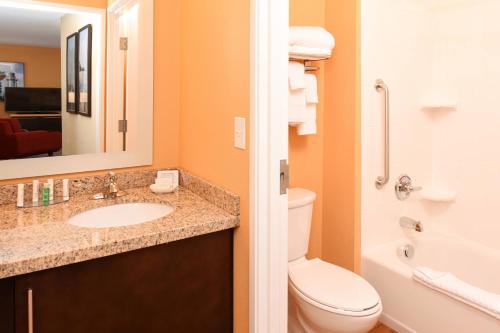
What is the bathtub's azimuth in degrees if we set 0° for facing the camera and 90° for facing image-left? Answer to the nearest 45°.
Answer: approximately 45°

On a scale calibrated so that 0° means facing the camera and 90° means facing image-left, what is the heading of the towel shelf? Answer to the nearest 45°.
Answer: approximately 315°

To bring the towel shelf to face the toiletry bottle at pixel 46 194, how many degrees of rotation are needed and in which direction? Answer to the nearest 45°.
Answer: approximately 90° to its right
